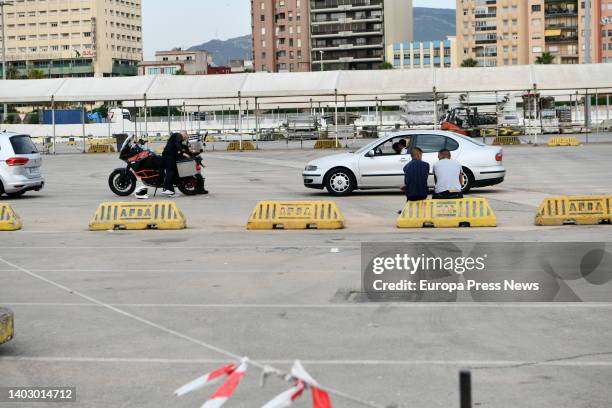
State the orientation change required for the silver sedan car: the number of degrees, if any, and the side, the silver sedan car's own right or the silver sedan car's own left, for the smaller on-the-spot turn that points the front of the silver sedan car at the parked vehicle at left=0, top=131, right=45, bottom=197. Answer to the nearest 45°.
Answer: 0° — it already faces it

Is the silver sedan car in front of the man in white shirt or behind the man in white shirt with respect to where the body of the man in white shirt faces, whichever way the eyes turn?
in front

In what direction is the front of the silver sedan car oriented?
to the viewer's left

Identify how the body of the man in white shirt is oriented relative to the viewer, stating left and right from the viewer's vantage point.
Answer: facing away from the viewer

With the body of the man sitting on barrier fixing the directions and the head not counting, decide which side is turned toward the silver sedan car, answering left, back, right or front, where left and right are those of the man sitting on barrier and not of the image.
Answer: front

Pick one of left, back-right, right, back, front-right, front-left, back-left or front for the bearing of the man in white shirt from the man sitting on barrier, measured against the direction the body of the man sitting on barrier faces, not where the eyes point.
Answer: front-right

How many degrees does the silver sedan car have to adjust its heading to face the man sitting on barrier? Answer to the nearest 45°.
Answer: approximately 90° to its left

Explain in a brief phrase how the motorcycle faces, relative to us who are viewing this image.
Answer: facing to the left of the viewer

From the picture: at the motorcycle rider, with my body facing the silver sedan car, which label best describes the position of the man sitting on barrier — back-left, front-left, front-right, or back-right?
front-right

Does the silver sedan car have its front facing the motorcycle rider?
yes

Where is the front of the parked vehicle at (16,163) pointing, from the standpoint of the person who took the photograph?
facing away from the viewer and to the left of the viewer

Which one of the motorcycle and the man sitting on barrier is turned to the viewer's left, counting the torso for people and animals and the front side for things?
the motorcycle

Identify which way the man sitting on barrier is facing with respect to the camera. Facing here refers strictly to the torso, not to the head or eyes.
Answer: away from the camera
